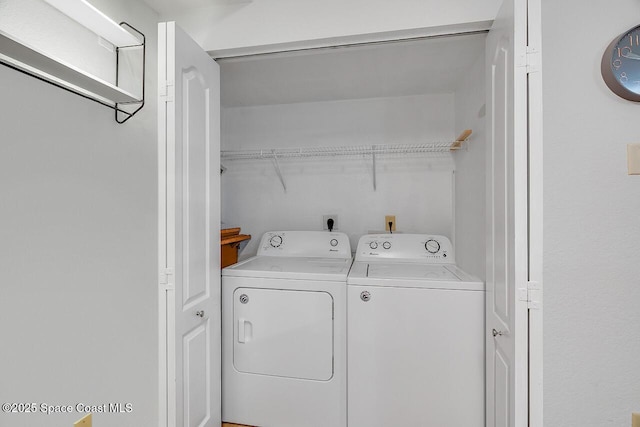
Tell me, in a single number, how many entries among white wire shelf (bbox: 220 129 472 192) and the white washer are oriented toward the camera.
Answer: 2

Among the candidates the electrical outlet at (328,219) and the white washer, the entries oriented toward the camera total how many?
2

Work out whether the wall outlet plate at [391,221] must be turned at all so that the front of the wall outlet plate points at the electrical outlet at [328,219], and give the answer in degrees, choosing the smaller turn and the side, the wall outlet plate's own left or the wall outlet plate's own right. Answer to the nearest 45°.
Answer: approximately 90° to the wall outlet plate's own right

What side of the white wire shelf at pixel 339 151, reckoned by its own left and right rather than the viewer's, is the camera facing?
front

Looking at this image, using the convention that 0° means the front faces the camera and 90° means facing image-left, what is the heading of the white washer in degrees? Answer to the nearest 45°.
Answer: approximately 0°

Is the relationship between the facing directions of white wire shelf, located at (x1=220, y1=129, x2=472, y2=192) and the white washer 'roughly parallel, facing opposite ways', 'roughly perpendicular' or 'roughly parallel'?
roughly parallel

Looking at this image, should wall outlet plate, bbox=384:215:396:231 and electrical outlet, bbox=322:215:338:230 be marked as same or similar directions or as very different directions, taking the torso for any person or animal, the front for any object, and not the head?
same or similar directions

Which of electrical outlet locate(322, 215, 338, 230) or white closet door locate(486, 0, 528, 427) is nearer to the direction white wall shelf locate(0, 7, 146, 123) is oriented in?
the white closet door

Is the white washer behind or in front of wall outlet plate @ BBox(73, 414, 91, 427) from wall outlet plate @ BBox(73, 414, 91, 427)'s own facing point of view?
in front

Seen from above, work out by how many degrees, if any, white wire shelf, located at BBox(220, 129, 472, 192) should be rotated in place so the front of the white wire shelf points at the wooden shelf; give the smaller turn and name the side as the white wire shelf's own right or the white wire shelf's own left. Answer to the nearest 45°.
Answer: approximately 45° to the white wire shelf's own right

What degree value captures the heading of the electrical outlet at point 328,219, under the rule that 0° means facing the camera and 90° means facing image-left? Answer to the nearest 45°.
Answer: approximately 0°

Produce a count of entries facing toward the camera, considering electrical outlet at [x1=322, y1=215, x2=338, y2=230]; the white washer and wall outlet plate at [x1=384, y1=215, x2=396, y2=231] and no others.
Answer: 3

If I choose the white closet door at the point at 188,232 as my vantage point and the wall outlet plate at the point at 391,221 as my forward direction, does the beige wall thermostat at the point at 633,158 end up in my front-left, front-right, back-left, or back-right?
front-right

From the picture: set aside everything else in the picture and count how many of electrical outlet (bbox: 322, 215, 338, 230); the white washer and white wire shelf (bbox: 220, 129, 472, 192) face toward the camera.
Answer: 3

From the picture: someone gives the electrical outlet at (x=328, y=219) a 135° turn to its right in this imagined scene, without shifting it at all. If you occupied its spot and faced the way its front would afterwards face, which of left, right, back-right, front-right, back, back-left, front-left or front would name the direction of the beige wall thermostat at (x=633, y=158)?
back

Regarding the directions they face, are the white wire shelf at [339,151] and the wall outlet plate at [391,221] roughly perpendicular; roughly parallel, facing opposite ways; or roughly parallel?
roughly parallel
